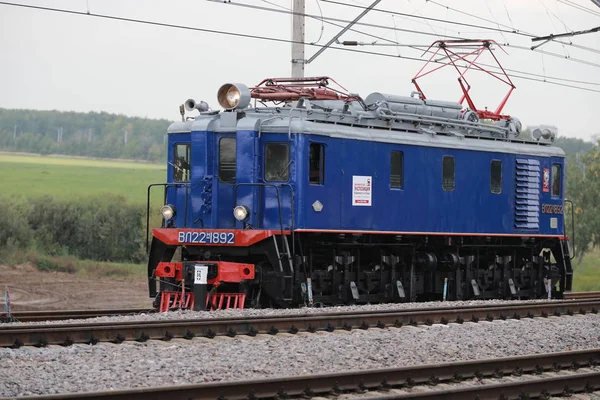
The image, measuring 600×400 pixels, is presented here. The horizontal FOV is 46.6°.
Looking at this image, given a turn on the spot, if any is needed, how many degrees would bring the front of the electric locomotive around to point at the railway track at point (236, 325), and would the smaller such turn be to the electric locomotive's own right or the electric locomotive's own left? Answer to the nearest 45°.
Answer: approximately 45° to the electric locomotive's own left

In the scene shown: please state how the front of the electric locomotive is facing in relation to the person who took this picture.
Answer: facing the viewer and to the left of the viewer

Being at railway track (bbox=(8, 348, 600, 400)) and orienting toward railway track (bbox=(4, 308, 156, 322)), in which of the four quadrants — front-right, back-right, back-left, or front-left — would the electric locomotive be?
front-right

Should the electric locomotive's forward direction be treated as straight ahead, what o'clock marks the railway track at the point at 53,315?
The railway track is roughly at 1 o'clock from the electric locomotive.
